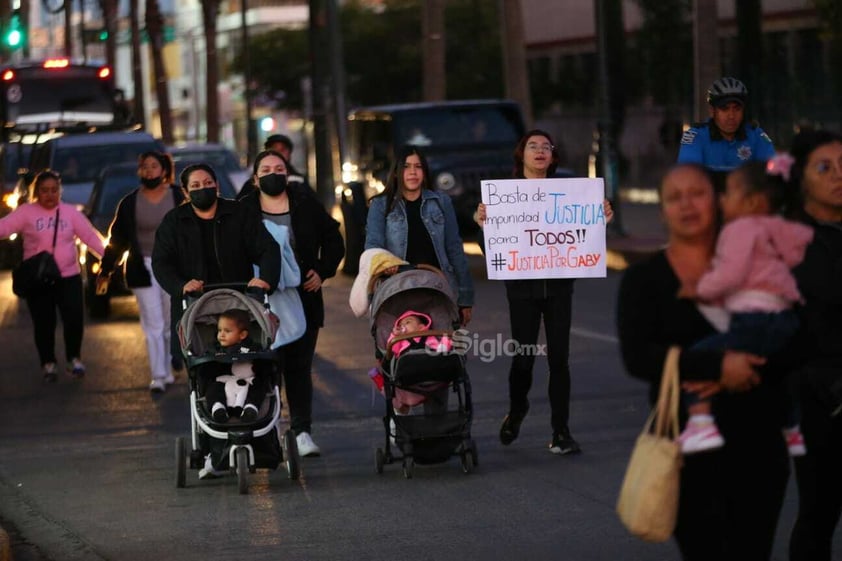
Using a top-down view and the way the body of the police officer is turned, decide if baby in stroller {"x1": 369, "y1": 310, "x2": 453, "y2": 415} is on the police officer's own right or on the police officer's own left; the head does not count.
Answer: on the police officer's own right

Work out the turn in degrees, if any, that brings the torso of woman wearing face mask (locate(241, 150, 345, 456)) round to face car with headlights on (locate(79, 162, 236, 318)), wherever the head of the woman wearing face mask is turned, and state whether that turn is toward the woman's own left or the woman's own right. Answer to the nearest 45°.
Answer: approximately 180°

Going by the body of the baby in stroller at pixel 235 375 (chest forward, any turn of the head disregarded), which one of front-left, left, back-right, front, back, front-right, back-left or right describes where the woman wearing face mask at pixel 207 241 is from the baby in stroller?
back

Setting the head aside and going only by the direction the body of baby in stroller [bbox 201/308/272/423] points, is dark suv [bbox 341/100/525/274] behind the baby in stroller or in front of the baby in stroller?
behind

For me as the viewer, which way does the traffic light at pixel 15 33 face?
facing the viewer

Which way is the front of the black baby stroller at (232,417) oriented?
toward the camera

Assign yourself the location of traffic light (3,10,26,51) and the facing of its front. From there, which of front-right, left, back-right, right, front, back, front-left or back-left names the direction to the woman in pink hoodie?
front

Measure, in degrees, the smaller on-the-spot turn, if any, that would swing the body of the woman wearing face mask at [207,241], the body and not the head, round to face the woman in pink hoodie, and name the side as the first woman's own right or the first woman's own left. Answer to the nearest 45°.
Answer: approximately 180°

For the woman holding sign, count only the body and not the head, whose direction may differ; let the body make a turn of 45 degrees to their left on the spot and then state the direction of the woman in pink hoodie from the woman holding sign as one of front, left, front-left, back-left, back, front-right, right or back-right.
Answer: back

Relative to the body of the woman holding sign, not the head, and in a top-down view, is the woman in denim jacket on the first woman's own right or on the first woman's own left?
on the first woman's own right

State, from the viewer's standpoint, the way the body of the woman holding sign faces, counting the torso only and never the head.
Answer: toward the camera

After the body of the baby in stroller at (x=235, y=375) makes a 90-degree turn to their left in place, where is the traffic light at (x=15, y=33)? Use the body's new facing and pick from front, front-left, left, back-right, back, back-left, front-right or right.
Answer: left

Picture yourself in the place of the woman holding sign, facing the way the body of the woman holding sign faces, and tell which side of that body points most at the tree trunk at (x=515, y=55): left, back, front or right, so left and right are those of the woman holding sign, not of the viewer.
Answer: back

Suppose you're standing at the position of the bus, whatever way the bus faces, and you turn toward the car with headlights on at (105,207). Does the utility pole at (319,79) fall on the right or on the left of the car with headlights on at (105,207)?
left

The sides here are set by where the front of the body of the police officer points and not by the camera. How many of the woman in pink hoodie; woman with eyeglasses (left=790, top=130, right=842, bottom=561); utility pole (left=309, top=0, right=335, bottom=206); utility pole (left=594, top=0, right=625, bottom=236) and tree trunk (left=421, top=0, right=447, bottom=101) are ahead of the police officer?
1
